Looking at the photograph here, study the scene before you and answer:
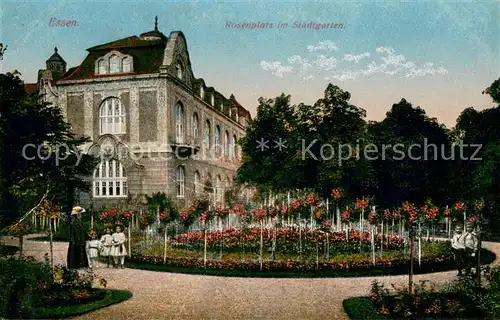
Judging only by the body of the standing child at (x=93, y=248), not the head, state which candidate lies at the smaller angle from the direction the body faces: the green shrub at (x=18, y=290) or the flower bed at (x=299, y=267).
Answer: the green shrub

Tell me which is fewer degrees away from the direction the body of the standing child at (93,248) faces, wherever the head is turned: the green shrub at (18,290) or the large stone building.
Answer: the green shrub

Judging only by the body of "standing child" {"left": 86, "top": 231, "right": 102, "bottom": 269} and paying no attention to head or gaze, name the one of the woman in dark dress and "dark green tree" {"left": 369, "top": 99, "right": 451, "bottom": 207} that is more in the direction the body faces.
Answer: the woman in dark dress

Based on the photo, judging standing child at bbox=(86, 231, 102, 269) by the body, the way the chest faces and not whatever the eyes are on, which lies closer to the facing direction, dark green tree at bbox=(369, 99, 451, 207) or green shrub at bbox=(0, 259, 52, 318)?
the green shrub

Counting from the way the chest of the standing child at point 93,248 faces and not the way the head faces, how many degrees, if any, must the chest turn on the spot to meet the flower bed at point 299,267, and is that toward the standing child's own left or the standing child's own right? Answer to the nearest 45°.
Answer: approximately 45° to the standing child's own left

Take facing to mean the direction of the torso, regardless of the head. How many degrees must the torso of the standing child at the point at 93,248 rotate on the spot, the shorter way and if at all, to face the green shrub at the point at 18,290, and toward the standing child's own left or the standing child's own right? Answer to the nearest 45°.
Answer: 0° — they already face it

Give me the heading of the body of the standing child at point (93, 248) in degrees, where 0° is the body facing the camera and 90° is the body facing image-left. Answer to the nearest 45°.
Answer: approximately 0°

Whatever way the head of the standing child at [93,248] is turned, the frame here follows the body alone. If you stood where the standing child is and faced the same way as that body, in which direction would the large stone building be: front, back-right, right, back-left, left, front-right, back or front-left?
back

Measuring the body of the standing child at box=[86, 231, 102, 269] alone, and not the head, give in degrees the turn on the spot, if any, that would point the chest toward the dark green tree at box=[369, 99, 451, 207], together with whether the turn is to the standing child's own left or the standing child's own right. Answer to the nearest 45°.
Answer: approximately 135° to the standing child's own left
